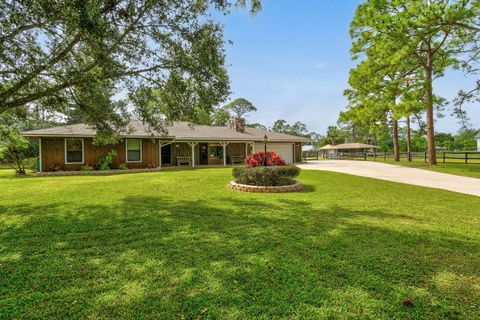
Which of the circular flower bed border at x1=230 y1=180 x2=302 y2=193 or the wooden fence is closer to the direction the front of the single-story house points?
the circular flower bed border

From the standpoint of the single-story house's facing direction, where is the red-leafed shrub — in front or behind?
in front

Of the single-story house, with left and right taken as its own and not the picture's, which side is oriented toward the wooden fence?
left

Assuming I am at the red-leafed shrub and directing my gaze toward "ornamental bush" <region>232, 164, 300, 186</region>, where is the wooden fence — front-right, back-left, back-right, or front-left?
back-left

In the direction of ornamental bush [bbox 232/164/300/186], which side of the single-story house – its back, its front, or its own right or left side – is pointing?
front

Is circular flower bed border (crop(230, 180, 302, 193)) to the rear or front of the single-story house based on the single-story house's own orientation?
to the front

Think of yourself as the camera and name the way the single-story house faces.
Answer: facing the viewer
